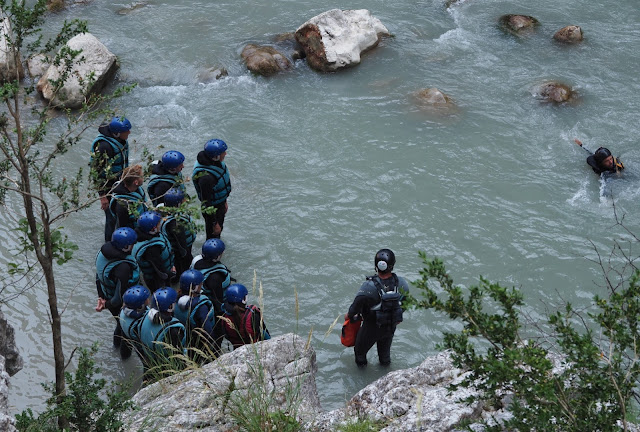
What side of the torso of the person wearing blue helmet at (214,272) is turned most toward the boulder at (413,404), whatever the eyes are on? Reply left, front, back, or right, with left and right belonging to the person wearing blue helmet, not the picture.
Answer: right

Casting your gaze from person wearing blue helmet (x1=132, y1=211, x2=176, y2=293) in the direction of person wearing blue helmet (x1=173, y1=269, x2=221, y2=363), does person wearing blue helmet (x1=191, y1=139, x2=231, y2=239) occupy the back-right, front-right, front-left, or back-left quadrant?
back-left

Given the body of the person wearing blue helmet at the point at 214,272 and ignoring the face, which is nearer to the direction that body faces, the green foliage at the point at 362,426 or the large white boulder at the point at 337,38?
the large white boulder

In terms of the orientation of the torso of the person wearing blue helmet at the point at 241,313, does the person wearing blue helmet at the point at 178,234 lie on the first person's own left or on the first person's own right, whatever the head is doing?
on the first person's own left

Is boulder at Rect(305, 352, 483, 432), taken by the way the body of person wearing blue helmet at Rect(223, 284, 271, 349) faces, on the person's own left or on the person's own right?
on the person's own right

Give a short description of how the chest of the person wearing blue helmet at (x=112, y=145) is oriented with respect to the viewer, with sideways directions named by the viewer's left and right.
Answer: facing to the right of the viewer

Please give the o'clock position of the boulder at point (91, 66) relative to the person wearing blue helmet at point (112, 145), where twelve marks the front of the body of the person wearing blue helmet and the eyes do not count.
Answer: The boulder is roughly at 9 o'clock from the person wearing blue helmet.

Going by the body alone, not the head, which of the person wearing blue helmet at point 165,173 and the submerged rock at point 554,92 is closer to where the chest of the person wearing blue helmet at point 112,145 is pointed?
the submerged rock

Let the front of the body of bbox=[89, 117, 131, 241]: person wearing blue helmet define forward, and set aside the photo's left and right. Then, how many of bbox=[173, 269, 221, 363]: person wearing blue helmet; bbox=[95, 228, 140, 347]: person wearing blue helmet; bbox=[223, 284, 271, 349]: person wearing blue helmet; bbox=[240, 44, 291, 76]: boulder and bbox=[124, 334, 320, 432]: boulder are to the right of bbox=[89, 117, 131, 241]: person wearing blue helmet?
4

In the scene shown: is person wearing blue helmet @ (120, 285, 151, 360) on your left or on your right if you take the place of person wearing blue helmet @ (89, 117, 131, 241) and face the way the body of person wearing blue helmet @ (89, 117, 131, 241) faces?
on your right

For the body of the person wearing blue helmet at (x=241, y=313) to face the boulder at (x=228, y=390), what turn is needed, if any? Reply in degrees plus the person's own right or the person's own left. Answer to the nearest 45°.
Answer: approximately 135° to the person's own right

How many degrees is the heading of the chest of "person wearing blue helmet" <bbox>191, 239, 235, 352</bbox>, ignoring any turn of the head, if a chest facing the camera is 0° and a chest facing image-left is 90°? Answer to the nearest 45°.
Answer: approximately 225°

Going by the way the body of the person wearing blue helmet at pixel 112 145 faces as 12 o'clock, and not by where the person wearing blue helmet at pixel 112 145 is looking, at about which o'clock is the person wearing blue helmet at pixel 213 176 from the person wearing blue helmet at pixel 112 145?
the person wearing blue helmet at pixel 213 176 is roughly at 1 o'clock from the person wearing blue helmet at pixel 112 145.
